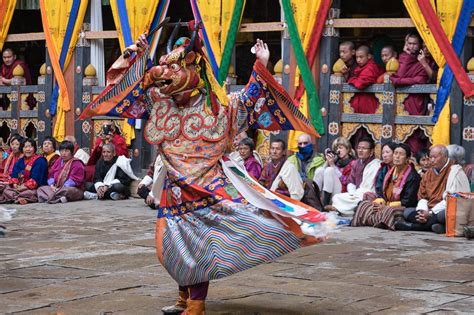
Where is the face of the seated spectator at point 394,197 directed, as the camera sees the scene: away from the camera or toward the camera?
toward the camera

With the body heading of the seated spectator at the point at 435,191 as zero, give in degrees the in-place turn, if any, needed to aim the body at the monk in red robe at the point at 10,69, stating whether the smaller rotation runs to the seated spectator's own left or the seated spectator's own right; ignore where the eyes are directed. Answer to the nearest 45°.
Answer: approximately 90° to the seated spectator's own right

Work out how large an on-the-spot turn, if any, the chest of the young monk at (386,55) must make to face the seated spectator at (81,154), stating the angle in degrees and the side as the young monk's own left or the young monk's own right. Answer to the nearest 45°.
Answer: approximately 45° to the young monk's own right

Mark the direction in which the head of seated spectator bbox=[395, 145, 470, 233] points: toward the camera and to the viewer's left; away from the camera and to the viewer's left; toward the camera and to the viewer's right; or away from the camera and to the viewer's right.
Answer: toward the camera and to the viewer's left

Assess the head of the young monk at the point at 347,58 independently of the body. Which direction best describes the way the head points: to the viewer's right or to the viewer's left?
to the viewer's left

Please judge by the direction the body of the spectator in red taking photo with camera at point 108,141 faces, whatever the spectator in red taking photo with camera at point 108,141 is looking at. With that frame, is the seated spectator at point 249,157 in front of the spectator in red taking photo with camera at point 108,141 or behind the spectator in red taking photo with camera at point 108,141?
in front

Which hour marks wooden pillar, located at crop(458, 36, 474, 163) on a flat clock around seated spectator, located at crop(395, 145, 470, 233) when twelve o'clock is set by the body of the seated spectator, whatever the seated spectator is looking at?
The wooden pillar is roughly at 5 o'clock from the seated spectator.

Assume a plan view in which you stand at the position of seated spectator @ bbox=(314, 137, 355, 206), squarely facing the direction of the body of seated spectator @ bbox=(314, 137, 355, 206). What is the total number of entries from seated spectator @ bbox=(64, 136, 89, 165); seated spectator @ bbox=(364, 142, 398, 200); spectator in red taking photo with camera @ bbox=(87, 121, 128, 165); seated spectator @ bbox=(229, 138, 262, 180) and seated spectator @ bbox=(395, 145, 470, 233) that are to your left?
2

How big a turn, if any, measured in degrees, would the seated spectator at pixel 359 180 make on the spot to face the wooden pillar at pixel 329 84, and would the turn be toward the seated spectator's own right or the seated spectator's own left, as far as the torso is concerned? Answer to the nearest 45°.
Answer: approximately 135° to the seated spectator's own right

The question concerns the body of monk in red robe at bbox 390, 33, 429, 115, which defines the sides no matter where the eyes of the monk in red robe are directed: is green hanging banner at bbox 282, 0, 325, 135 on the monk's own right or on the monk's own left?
on the monk's own right

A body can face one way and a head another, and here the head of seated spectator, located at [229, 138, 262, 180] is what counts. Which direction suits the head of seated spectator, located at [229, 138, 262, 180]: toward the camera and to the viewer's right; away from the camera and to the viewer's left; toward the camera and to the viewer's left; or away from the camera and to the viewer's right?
toward the camera and to the viewer's left

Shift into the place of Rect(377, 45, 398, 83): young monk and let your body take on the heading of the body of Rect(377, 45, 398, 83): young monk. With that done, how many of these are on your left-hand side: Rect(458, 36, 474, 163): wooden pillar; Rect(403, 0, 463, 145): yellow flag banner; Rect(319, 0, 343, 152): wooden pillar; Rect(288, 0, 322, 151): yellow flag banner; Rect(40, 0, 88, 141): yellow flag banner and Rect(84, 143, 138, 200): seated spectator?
2

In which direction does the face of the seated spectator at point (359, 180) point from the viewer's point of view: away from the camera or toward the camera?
toward the camera
